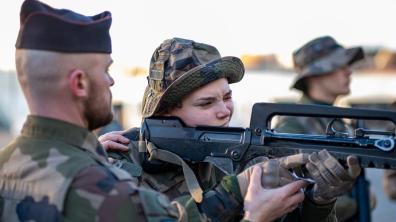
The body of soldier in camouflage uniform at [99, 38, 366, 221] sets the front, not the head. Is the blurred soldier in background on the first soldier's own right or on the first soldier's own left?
on the first soldier's own left

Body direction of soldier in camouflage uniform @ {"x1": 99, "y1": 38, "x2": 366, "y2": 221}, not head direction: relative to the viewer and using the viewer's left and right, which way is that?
facing the viewer and to the right of the viewer

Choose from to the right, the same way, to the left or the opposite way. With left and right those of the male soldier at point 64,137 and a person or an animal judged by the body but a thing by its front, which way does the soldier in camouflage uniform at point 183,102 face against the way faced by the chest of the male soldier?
to the right

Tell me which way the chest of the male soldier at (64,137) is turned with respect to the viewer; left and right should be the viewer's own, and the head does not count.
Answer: facing away from the viewer and to the right of the viewer

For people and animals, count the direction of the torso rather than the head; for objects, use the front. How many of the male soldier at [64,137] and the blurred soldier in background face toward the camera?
0

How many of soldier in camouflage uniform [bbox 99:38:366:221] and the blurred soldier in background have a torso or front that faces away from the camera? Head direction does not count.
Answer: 0
